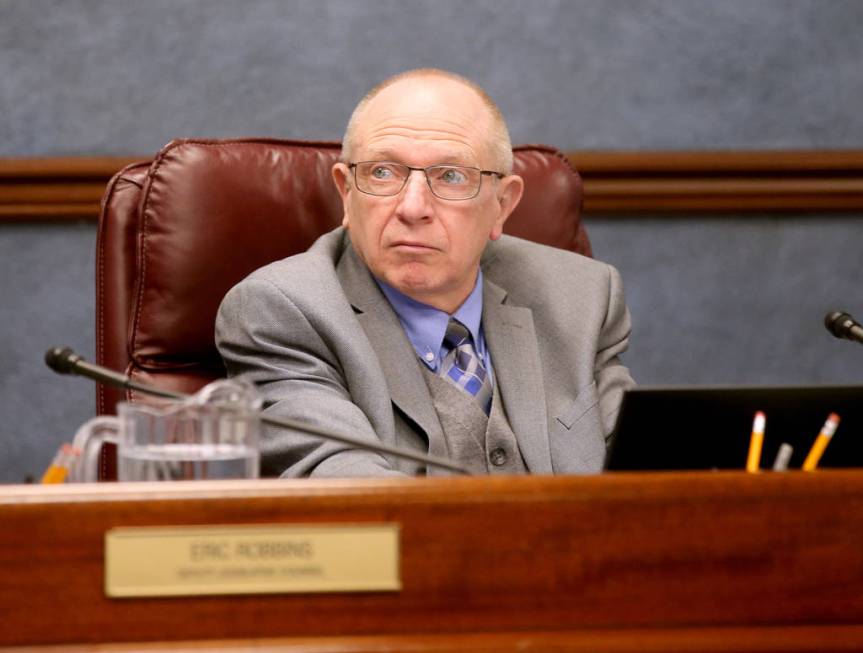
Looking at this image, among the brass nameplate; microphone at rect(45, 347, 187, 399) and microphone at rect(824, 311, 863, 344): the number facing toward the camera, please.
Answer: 1

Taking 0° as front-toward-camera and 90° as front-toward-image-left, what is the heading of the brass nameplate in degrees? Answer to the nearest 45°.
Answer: approximately 0°

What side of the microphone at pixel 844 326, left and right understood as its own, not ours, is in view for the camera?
left

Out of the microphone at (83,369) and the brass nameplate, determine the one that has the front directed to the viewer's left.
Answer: the microphone

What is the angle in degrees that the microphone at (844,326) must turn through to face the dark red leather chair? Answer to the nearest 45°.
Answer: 0° — it already faces it

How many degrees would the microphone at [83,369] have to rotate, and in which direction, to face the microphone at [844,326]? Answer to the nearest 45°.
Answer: approximately 180°

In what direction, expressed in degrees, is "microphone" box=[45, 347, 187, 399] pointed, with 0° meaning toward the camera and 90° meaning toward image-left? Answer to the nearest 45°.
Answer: approximately 90°

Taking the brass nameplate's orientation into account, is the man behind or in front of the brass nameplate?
behind

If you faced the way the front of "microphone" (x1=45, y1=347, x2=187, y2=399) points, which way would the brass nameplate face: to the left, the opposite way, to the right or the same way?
to the left

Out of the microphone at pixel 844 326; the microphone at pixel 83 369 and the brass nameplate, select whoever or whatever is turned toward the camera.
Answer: the brass nameplate
